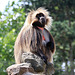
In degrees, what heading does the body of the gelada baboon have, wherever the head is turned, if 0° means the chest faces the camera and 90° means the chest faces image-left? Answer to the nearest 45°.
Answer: approximately 315°
